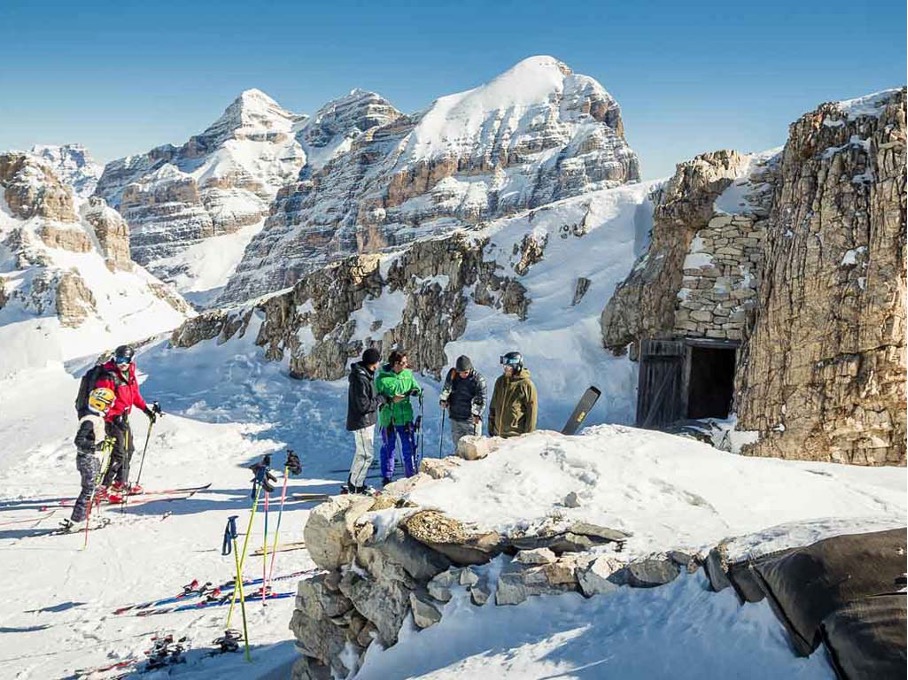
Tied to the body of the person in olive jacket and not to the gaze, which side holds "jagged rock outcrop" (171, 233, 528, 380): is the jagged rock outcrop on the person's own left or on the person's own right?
on the person's own right

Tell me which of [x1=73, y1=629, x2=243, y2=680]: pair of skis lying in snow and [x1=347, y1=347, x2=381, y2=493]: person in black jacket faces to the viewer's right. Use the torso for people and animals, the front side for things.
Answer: the person in black jacket

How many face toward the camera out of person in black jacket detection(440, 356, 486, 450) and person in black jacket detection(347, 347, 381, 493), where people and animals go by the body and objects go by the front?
1

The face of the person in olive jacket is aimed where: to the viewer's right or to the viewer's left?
to the viewer's left

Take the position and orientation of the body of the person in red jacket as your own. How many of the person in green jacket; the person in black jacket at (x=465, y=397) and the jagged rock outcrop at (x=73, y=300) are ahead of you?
2

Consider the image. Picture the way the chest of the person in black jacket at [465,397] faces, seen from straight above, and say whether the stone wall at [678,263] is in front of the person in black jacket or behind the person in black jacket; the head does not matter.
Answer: behind

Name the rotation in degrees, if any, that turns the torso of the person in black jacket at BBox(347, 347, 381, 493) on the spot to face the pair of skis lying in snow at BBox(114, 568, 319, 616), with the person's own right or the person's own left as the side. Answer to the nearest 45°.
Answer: approximately 135° to the person's own right

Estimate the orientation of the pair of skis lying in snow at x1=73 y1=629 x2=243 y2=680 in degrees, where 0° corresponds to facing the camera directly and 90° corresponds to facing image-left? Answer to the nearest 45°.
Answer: approximately 45°

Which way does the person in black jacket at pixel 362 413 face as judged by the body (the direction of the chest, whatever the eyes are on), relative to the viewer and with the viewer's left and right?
facing to the right of the viewer
